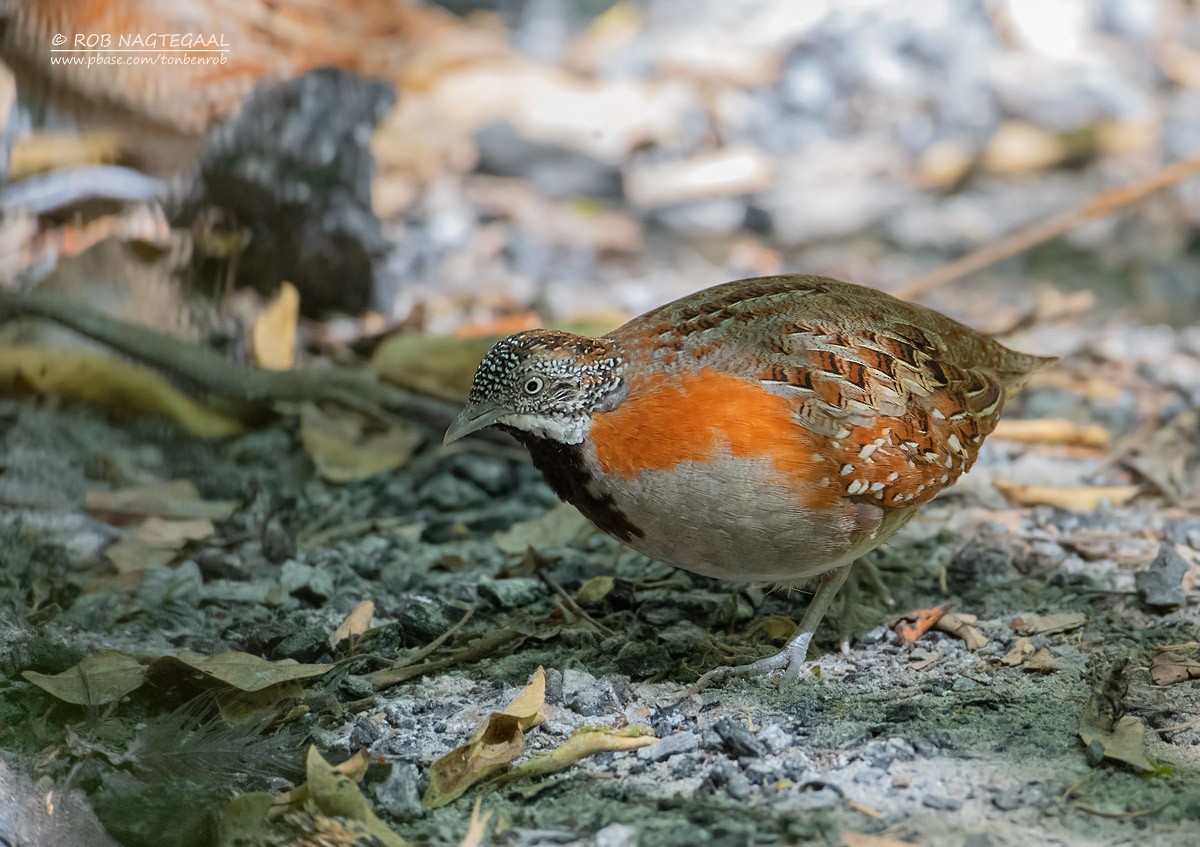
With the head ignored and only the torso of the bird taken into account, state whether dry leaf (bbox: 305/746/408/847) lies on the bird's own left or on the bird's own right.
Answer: on the bird's own left

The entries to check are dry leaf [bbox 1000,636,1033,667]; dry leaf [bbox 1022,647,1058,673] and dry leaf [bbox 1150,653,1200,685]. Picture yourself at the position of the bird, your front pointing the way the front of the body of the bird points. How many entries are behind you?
3

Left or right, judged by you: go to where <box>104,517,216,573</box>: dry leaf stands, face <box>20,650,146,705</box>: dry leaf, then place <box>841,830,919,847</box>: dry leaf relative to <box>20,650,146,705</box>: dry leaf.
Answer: left

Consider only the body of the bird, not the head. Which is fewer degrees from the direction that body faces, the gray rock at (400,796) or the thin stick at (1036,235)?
the gray rock

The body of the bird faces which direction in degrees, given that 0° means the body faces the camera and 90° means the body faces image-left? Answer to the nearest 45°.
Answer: approximately 90°

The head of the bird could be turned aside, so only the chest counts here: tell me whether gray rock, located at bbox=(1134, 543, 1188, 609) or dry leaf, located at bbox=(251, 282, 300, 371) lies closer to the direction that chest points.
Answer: the dry leaf

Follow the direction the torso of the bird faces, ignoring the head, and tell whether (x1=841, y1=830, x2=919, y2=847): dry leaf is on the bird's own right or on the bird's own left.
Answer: on the bird's own left

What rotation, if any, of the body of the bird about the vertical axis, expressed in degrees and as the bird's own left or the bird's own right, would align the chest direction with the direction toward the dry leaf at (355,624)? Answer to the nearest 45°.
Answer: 0° — it already faces it

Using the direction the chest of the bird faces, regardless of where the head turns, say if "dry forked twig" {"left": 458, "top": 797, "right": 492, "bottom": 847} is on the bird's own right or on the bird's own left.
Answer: on the bird's own left

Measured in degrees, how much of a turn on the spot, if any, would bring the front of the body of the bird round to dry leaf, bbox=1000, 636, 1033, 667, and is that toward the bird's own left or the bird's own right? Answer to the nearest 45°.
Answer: approximately 180°

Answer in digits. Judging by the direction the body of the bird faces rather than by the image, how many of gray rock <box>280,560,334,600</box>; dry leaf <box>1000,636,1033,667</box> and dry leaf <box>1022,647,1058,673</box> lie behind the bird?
2
